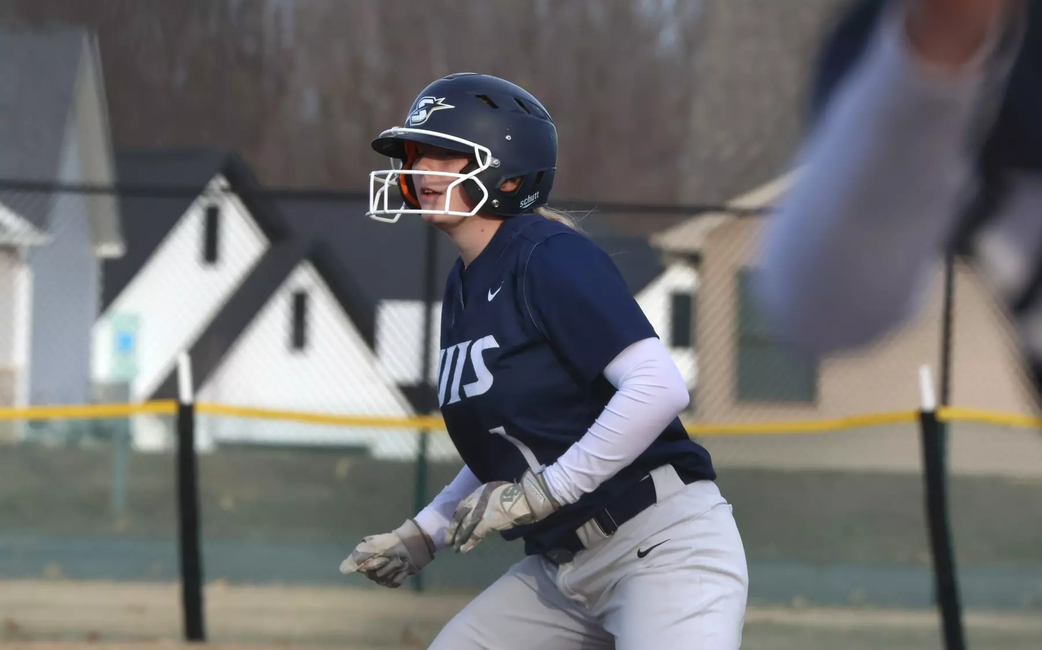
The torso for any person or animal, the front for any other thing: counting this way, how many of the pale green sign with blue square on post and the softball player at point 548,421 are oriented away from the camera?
0

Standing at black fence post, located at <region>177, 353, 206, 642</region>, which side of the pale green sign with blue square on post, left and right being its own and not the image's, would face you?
front

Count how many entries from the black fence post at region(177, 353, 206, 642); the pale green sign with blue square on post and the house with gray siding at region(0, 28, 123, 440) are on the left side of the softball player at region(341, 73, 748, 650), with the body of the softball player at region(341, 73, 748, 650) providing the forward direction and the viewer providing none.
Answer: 0

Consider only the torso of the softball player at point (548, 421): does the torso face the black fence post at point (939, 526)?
no

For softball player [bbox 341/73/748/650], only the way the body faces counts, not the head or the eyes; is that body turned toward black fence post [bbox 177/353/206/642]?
no

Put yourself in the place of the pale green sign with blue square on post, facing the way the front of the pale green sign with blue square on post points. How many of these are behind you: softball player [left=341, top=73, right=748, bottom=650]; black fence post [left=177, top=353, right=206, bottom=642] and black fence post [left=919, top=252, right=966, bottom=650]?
0

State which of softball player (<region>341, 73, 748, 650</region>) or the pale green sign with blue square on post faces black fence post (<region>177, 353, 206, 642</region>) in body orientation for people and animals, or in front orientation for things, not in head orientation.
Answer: the pale green sign with blue square on post

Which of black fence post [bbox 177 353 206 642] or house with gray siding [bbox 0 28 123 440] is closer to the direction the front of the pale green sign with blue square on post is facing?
the black fence post

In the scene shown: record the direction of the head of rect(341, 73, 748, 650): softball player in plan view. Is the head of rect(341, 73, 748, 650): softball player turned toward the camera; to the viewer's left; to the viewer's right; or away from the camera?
to the viewer's left

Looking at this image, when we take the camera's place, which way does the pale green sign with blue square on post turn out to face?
facing the viewer

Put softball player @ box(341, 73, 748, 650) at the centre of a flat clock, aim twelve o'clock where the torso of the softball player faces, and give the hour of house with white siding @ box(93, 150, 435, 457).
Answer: The house with white siding is roughly at 4 o'clock from the softball player.
